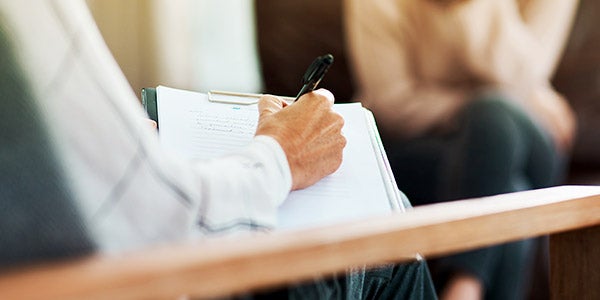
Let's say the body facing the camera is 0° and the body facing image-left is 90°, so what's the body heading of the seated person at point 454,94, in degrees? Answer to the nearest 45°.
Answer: approximately 0°

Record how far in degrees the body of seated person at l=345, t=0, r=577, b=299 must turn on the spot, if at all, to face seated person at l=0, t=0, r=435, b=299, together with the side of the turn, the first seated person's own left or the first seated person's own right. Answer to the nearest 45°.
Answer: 0° — they already face them
